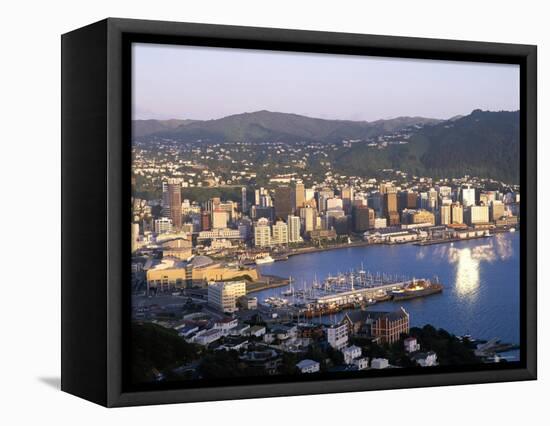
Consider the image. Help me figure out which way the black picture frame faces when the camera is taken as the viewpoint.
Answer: facing the viewer and to the right of the viewer
